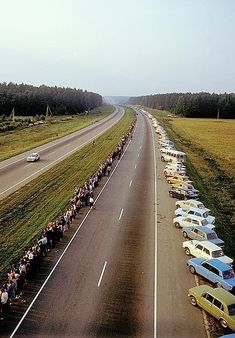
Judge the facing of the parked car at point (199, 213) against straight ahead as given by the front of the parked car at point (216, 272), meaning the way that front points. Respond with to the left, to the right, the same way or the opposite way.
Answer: the same way

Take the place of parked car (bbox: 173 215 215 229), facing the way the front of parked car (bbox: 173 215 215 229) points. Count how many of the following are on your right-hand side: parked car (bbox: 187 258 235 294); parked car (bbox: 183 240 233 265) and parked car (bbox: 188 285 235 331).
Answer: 0

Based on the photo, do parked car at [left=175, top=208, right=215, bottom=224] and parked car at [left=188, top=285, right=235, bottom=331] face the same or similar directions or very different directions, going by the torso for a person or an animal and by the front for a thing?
same or similar directions

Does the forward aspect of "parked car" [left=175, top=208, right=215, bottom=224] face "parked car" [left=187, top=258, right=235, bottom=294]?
no

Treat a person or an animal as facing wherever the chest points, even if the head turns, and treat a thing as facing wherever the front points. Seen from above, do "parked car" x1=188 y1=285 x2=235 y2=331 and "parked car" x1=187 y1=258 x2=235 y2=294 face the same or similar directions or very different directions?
same or similar directions

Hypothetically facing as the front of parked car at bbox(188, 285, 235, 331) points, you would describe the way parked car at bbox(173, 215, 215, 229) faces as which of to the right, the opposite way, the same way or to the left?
the same way
